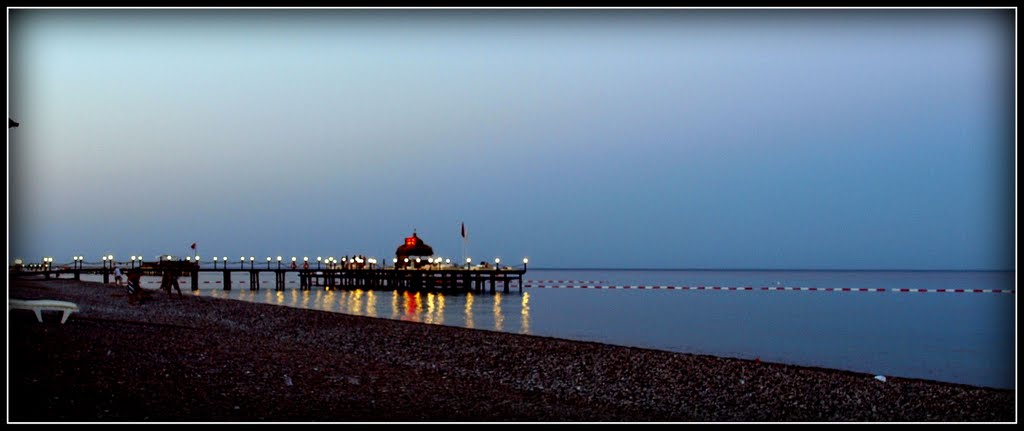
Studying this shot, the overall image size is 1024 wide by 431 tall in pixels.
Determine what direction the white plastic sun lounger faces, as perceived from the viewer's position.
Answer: facing to the right of the viewer
